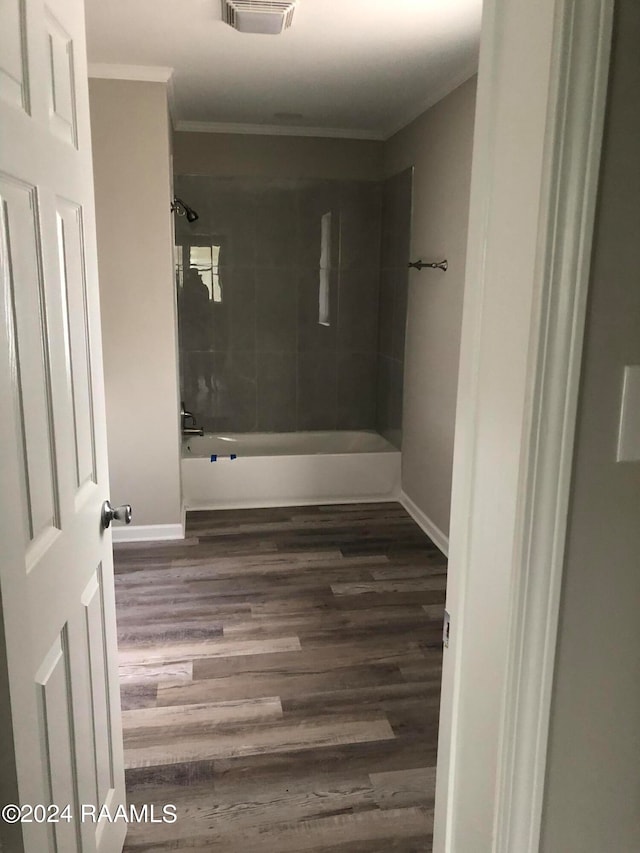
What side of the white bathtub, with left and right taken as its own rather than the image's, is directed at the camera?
front

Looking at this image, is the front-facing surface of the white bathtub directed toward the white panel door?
yes
